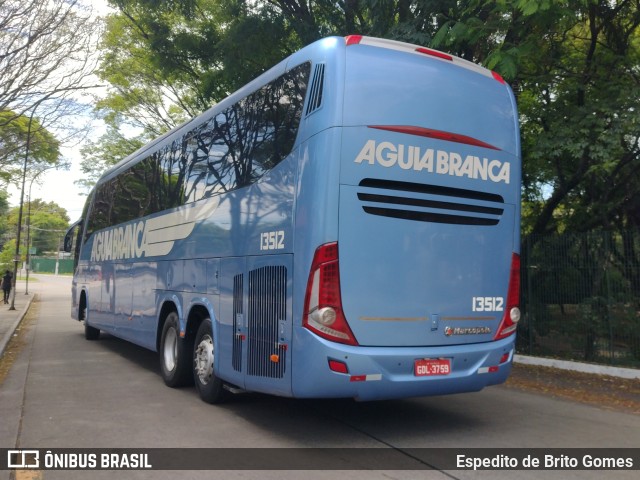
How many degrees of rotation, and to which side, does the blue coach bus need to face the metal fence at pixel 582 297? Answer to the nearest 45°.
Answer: approximately 90° to its right

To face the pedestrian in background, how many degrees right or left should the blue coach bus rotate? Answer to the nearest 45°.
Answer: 0° — it already faces them

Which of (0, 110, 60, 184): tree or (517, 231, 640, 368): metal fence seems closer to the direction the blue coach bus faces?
the tree

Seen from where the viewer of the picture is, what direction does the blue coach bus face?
facing away from the viewer and to the left of the viewer
